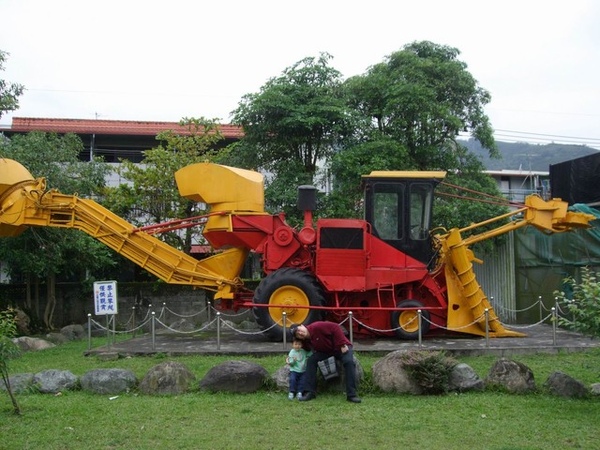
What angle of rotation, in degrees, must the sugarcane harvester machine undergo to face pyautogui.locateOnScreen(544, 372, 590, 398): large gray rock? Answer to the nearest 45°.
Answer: approximately 45° to its right

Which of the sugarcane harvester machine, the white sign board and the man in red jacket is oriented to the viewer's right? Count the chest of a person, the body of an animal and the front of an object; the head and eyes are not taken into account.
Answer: the sugarcane harvester machine

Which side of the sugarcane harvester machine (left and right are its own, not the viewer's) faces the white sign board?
back

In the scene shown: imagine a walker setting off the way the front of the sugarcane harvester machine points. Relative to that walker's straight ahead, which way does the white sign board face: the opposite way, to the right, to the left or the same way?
to the right

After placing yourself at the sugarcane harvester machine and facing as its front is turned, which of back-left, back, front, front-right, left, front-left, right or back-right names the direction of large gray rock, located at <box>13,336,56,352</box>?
back

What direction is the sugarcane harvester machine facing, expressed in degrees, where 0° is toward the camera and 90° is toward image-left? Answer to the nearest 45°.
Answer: approximately 270°

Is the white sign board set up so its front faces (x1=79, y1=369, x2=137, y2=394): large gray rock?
yes

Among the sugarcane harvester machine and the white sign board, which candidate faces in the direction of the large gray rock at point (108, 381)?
the white sign board

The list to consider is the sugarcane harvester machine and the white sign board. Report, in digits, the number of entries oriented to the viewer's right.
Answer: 1

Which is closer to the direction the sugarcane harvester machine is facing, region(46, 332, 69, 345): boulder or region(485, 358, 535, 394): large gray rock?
the large gray rock
